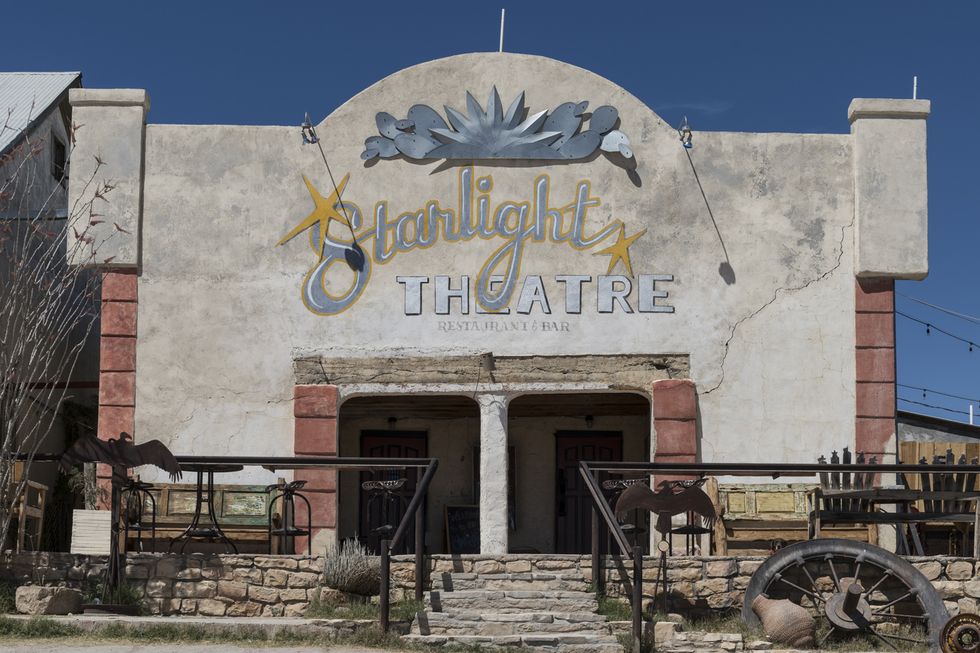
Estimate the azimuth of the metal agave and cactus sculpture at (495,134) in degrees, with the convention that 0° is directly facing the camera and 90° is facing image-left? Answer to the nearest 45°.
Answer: approximately 0°

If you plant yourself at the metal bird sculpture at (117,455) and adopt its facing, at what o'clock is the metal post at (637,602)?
The metal post is roughly at 10 o'clock from the metal bird sculpture.

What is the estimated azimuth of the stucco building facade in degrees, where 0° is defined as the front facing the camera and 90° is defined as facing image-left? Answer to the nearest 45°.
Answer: approximately 0°
